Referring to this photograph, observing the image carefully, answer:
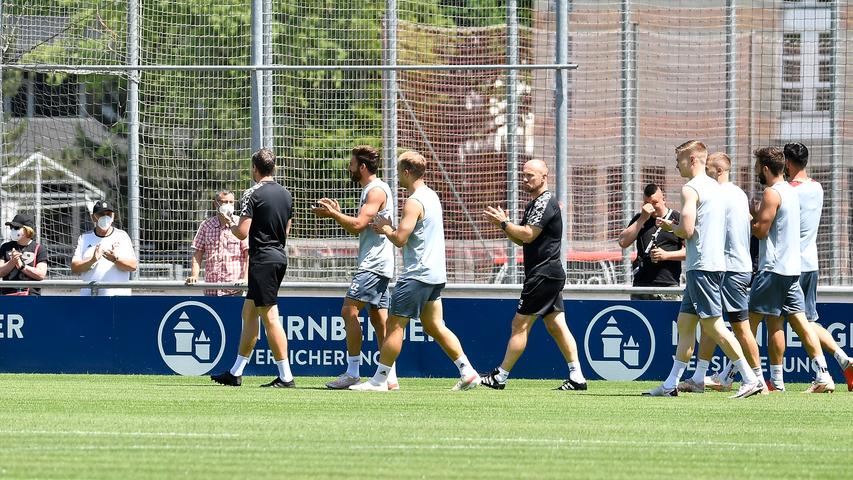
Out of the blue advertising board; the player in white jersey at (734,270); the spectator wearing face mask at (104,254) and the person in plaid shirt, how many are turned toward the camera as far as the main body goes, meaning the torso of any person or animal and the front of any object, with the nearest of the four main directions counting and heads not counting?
3

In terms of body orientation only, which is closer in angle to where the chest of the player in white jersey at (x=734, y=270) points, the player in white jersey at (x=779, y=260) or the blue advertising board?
the blue advertising board

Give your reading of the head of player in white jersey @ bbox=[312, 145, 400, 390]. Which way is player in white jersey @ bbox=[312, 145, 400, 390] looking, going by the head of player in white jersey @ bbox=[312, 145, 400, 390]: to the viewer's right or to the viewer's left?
to the viewer's left

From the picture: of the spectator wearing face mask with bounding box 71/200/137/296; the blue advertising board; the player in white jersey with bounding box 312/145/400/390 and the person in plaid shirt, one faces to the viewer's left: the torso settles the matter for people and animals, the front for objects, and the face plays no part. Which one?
the player in white jersey

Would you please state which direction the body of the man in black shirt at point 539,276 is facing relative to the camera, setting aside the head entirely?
to the viewer's left

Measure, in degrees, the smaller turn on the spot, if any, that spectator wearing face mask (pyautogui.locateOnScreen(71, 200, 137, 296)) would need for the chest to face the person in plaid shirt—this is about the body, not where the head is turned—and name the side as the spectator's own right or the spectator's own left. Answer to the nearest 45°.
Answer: approximately 90° to the spectator's own left

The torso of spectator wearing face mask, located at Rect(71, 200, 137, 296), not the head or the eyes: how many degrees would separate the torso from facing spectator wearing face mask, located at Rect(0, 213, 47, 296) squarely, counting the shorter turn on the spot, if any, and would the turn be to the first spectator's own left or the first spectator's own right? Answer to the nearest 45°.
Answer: approximately 135° to the first spectator's own right

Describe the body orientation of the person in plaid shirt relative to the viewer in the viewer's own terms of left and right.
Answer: facing the viewer

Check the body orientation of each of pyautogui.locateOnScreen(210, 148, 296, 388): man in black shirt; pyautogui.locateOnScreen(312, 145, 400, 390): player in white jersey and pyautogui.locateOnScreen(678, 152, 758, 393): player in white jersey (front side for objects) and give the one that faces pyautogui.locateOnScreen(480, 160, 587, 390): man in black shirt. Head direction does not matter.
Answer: pyautogui.locateOnScreen(678, 152, 758, 393): player in white jersey

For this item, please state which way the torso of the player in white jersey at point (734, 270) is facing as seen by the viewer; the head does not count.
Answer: to the viewer's left
